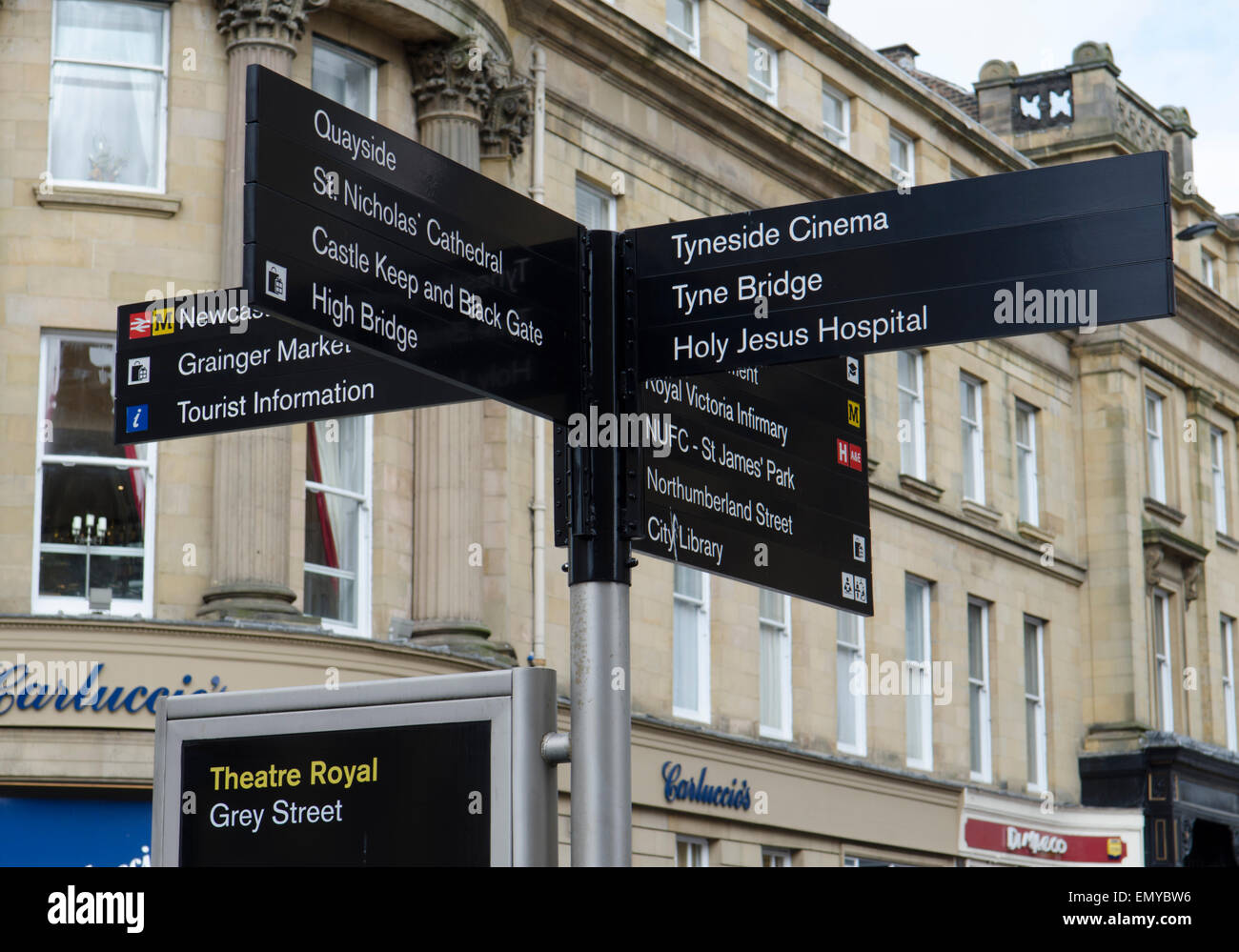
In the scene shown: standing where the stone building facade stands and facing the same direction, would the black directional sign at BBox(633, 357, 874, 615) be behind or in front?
in front

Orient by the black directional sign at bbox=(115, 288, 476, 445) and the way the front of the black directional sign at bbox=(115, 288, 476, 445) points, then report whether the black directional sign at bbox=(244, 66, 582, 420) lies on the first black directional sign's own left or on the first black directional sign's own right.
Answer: on the first black directional sign's own left

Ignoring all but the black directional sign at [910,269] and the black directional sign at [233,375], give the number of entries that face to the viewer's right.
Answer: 0

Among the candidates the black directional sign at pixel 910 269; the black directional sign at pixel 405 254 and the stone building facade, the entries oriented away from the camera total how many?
0

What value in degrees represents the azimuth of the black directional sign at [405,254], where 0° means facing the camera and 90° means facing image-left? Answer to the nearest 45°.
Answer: approximately 315°

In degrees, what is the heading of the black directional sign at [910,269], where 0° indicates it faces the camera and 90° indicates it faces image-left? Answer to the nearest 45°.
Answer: approximately 45°

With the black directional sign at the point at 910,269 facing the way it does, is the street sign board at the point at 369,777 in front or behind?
in front

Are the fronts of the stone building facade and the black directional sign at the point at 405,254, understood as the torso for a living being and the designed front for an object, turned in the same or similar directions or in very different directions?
same or similar directions

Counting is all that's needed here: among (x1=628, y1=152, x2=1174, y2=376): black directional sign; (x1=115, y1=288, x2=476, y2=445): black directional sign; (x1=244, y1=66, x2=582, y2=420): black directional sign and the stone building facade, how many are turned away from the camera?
0

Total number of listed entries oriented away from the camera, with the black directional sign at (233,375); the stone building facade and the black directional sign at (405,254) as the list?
0

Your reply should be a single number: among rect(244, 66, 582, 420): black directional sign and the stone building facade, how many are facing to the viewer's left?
0

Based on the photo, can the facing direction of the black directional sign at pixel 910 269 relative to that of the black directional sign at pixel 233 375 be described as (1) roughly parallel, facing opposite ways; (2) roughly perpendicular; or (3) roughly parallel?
roughly parallel
